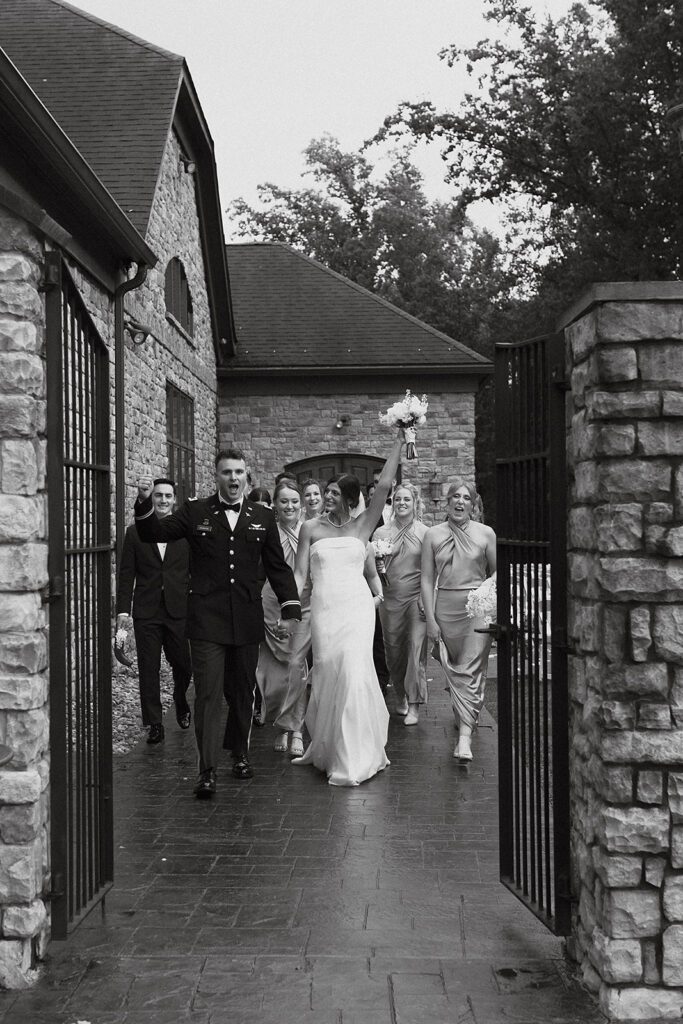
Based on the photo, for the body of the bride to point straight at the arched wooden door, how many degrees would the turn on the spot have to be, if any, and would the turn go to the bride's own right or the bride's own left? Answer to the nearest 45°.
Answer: approximately 180°

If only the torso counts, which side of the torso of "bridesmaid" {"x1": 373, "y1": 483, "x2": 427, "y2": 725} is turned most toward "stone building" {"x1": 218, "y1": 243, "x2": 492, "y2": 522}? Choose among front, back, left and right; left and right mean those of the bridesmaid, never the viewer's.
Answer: back

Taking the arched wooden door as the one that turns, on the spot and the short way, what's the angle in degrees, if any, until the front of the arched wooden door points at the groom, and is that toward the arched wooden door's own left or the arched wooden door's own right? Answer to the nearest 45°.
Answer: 0° — it already faces them

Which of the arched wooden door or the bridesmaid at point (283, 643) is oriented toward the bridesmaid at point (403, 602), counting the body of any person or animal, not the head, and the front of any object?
the arched wooden door

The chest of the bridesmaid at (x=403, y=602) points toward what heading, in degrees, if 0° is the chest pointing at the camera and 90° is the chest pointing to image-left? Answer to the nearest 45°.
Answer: approximately 0°

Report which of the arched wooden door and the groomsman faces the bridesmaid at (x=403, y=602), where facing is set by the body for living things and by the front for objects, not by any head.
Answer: the arched wooden door

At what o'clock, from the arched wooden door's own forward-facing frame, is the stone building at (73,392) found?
The stone building is roughly at 12 o'clock from the arched wooden door.

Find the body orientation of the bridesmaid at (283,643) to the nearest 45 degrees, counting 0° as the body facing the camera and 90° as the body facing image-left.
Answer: approximately 0°

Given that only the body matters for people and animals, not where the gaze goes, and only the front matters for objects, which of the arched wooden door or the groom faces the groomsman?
the arched wooden door
